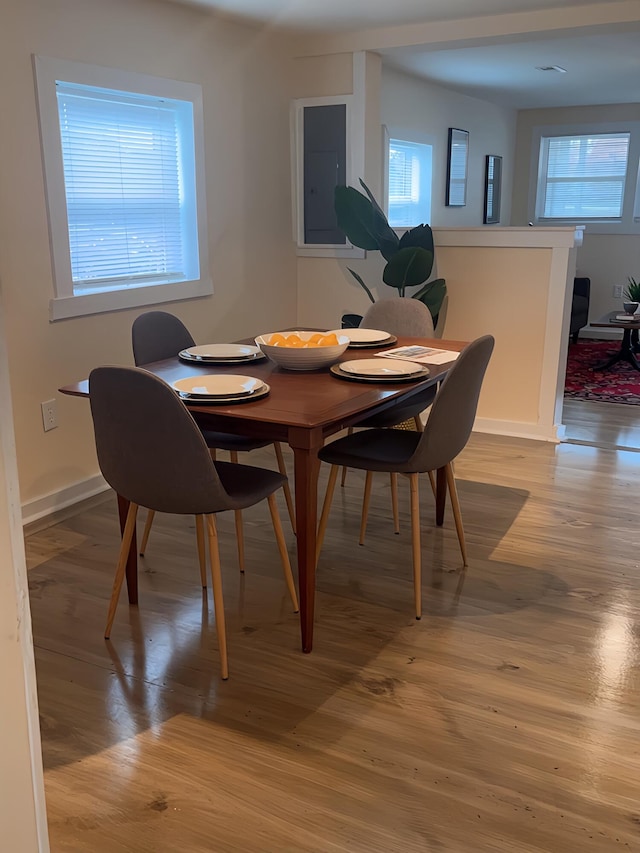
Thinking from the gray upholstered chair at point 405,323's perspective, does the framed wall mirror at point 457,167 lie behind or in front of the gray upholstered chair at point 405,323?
behind

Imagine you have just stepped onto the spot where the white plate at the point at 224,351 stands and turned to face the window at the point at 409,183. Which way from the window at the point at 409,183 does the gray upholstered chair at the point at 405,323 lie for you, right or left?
right

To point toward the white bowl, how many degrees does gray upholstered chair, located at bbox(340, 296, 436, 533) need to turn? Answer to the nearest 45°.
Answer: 0° — it already faces it

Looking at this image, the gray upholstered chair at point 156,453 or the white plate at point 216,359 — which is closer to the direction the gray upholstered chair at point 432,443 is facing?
the white plate

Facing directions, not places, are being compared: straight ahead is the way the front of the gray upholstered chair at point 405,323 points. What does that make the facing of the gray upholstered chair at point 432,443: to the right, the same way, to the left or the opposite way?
to the right

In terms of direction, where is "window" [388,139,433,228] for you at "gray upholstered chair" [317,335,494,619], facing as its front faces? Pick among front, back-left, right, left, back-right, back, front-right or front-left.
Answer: front-right

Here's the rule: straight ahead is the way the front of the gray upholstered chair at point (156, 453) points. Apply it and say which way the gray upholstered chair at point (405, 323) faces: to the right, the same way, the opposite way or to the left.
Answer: the opposite way

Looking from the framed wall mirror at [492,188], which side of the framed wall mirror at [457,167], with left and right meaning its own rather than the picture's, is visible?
left

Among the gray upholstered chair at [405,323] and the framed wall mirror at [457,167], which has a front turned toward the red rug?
the framed wall mirror

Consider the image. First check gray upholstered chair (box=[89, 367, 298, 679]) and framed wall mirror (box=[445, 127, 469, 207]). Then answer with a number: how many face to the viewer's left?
0

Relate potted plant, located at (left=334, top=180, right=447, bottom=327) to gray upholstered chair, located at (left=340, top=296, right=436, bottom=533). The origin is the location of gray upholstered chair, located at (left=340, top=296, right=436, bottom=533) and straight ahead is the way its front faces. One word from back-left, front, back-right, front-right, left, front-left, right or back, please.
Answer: back-right

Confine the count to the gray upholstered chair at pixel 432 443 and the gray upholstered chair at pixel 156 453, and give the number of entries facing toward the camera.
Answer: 0

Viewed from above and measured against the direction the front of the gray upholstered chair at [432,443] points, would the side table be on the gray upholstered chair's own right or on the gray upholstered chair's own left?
on the gray upholstered chair's own right

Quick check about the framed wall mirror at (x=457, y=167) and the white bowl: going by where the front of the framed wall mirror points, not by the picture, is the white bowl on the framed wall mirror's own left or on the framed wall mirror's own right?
on the framed wall mirror's own right

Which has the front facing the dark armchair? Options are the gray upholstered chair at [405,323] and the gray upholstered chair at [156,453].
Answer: the gray upholstered chair at [156,453]

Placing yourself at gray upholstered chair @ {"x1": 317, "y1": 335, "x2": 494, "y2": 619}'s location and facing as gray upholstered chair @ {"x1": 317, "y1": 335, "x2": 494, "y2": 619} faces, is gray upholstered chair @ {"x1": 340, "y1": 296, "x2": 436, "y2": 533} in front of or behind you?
in front
